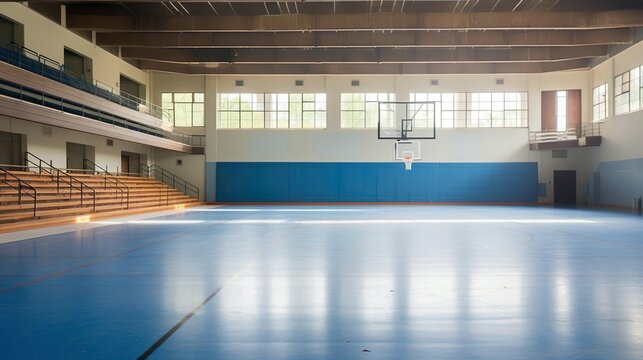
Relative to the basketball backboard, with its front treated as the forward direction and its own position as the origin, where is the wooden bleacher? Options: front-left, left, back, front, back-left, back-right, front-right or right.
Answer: front-right

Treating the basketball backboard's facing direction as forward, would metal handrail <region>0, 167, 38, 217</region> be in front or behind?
in front

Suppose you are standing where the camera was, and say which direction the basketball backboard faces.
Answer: facing the viewer

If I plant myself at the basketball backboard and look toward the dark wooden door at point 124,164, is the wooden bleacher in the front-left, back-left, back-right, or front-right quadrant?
front-left

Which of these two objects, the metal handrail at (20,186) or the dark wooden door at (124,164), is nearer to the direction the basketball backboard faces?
the metal handrail

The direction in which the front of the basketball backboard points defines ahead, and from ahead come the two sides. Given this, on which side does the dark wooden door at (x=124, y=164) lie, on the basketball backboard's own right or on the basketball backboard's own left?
on the basketball backboard's own right

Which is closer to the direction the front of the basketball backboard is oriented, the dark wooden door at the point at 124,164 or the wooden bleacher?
the wooden bleacher

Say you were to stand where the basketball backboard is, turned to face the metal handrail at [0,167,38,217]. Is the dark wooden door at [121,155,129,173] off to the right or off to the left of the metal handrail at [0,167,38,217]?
right
